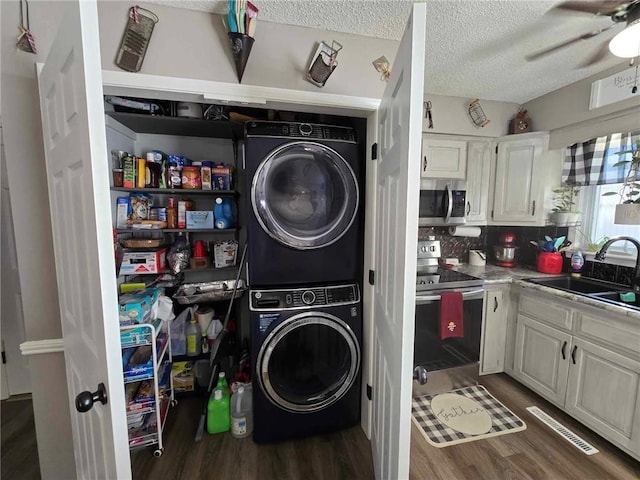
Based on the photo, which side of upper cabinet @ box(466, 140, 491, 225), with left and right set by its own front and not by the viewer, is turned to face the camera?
front

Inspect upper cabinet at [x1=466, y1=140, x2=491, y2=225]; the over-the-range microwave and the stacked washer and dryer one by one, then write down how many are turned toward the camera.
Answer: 3

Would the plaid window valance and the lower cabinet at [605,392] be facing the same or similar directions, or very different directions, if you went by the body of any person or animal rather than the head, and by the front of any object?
same or similar directions

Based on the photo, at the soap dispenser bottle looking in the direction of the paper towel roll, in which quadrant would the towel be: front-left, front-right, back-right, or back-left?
front-left

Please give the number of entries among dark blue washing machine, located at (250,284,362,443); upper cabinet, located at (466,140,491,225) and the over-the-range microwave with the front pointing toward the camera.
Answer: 3

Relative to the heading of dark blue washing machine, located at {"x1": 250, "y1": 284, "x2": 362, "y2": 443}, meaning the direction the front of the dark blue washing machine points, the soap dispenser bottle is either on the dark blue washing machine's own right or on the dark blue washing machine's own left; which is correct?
on the dark blue washing machine's own left

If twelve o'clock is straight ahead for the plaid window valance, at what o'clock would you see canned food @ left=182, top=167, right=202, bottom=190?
The canned food is roughly at 12 o'clock from the plaid window valance.

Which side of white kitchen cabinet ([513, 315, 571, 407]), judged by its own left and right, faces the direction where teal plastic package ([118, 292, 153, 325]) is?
front

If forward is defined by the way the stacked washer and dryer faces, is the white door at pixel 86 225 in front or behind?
in front

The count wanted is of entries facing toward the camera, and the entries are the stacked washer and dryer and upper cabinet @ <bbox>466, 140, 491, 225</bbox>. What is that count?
2

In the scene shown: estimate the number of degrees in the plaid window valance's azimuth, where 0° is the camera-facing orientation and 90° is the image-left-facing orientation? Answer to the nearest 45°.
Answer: approximately 45°

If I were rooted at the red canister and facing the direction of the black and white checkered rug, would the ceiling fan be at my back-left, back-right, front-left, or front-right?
front-left

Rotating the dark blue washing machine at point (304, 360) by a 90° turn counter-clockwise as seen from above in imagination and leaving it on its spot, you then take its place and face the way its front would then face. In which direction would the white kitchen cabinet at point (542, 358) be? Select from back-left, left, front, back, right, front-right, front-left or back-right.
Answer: front

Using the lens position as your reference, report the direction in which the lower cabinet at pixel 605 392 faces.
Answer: facing the viewer and to the left of the viewer

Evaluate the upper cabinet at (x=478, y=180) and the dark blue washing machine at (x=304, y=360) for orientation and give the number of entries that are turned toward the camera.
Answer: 2

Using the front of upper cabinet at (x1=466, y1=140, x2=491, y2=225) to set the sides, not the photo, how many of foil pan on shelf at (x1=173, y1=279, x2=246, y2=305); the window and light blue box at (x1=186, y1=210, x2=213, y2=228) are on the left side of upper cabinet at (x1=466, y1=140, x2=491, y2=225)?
1

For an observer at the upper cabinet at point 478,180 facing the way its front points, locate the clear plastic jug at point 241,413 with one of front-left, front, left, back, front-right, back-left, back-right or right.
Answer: front-right
